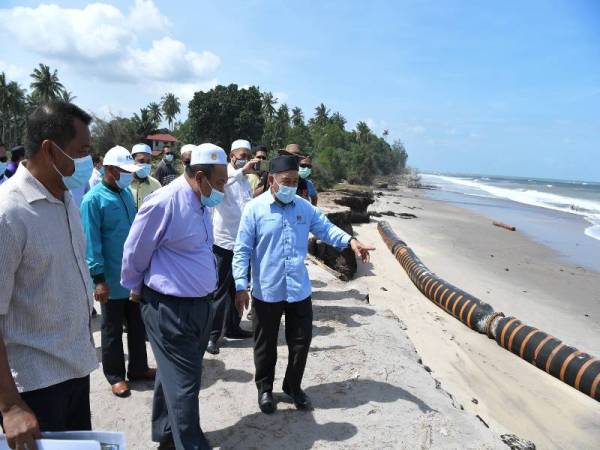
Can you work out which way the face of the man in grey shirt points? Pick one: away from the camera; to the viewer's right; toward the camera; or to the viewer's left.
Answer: to the viewer's right

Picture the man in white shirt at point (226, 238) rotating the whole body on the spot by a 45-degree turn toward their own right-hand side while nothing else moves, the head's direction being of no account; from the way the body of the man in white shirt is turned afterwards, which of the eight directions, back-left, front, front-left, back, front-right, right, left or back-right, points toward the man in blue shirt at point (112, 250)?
front-right

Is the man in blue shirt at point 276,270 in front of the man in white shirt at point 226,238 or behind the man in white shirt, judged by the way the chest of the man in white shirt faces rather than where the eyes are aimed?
in front

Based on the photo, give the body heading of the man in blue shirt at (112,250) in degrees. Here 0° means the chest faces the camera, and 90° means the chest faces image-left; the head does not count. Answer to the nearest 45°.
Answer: approximately 315°

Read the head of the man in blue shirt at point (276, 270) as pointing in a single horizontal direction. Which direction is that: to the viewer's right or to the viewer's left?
to the viewer's right

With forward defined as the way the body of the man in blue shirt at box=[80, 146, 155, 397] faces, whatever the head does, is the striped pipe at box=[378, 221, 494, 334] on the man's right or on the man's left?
on the man's left

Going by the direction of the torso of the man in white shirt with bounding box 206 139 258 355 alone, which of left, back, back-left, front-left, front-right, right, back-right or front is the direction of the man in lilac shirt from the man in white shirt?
front-right

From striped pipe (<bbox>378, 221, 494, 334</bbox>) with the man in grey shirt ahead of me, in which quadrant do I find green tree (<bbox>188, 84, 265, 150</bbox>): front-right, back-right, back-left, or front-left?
back-right

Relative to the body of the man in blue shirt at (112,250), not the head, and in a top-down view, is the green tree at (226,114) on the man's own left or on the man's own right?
on the man's own left

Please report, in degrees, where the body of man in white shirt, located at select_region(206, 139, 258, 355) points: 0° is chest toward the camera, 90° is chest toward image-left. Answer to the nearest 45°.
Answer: approximately 315°

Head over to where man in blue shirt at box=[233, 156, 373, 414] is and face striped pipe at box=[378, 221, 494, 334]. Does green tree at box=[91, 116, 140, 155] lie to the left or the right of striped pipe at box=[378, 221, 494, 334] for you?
left

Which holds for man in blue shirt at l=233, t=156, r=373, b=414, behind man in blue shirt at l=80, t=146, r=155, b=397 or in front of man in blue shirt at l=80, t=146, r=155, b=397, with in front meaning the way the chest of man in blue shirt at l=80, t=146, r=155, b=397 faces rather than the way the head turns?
in front
